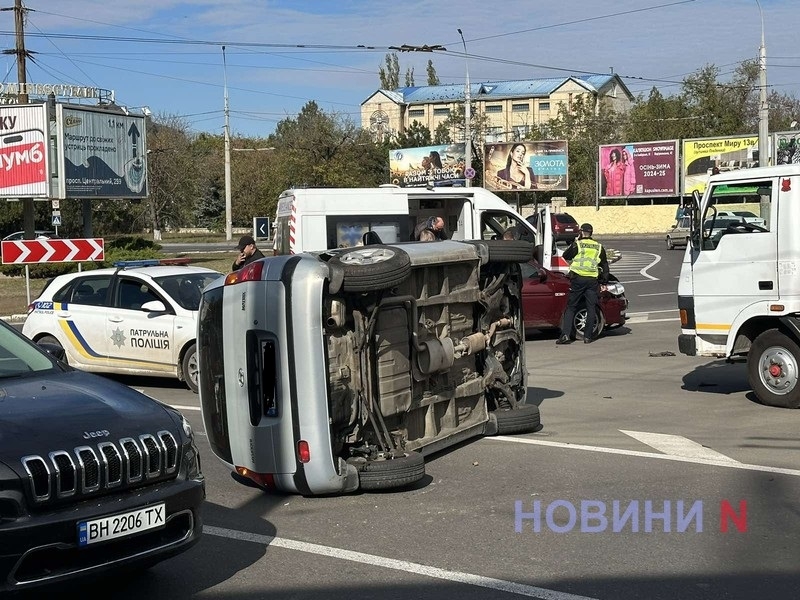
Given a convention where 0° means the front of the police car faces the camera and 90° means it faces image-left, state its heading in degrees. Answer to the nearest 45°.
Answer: approximately 315°

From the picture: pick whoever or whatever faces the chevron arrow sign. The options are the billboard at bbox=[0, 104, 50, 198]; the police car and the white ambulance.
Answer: the billboard

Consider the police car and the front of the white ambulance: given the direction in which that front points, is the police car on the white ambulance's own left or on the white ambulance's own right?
on the white ambulance's own right

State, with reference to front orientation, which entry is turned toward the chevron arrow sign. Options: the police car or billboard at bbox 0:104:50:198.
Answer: the billboard

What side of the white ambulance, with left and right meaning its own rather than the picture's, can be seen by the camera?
right

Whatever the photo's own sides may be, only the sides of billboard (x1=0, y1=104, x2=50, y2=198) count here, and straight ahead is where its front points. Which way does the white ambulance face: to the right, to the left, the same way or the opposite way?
to the left

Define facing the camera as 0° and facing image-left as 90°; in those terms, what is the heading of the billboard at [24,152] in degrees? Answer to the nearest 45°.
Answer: approximately 0°

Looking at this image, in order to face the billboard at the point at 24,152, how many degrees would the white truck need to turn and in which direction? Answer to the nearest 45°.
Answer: approximately 45° to its right
